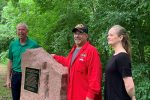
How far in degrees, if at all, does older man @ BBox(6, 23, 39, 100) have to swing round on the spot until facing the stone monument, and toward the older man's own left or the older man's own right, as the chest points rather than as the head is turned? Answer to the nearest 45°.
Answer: approximately 45° to the older man's own left

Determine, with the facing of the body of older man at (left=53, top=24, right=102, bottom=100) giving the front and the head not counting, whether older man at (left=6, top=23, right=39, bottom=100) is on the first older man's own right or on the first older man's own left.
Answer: on the first older man's own right

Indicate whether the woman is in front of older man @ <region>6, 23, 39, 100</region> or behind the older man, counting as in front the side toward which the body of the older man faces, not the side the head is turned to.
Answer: in front

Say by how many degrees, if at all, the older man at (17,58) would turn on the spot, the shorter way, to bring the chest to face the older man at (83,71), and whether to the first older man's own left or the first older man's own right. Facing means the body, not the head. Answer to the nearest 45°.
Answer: approximately 45° to the first older man's own left

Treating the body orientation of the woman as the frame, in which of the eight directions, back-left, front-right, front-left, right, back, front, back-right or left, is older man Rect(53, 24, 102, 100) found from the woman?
front-right

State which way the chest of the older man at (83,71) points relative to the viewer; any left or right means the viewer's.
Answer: facing the viewer and to the left of the viewer

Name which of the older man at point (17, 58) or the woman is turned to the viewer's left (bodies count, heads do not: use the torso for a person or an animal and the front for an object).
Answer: the woman

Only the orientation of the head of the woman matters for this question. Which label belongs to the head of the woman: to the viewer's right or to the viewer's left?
to the viewer's left

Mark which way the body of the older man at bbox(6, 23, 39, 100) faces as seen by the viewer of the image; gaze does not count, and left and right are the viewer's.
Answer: facing the viewer

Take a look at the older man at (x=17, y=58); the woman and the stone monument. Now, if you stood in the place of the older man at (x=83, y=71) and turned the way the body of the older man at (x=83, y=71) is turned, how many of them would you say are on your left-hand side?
1

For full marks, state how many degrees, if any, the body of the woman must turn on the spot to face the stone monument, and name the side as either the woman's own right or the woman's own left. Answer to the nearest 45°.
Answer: approximately 45° to the woman's own right
